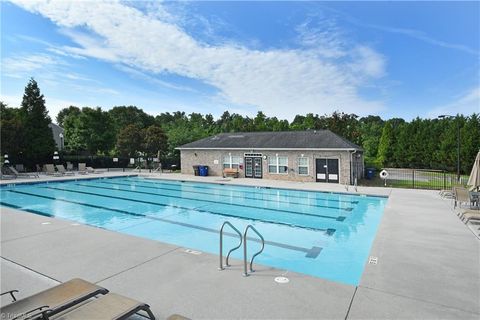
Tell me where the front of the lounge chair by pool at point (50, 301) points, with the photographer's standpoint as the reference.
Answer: facing away from the viewer and to the right of the viewer

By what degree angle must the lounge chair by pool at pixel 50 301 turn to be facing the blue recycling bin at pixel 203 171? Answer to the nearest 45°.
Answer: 0° — it already faces it

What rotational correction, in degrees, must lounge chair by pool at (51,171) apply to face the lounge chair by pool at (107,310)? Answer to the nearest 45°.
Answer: approximately 45° to its right

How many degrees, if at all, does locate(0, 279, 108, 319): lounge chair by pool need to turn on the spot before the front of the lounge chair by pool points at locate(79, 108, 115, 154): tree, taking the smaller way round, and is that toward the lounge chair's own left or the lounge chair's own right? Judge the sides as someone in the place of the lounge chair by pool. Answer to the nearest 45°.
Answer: approximately 45° to the lounge chair's own left

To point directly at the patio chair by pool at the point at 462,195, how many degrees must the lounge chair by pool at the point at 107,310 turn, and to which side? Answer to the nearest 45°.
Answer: approximately 45° to its right

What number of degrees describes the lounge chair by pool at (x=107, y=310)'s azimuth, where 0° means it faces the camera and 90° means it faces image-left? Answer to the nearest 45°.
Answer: approximately 225°

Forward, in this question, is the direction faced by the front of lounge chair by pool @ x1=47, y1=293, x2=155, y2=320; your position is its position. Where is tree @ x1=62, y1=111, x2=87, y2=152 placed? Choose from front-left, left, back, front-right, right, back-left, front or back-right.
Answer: front-left
